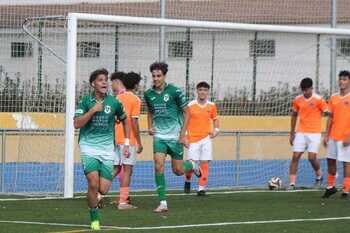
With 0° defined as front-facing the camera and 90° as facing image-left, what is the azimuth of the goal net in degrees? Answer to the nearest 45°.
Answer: approximately 315°

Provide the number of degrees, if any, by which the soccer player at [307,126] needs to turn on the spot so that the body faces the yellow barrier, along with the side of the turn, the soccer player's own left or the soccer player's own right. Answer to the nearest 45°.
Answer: approximately 135° to the soccer player's own right

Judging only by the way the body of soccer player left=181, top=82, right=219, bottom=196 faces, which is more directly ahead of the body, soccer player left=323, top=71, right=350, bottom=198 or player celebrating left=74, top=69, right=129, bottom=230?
the player celebrating

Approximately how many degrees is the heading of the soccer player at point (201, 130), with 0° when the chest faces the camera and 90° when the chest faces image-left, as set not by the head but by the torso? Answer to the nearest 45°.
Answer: approximately 0°

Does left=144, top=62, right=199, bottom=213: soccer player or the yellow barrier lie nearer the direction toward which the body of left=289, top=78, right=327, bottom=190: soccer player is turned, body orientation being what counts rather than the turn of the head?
the soccer player

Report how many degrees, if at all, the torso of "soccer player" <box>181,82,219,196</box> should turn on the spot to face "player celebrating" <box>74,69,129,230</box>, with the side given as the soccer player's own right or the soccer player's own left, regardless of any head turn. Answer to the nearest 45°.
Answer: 0° — they already face them

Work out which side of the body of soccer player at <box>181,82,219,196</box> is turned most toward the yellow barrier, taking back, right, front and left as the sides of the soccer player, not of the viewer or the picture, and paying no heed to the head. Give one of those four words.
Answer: back

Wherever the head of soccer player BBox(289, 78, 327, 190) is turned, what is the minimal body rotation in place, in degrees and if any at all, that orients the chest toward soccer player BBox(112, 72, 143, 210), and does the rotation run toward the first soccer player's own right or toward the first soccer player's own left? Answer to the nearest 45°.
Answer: approximately 45° to the first soccer player's own right
